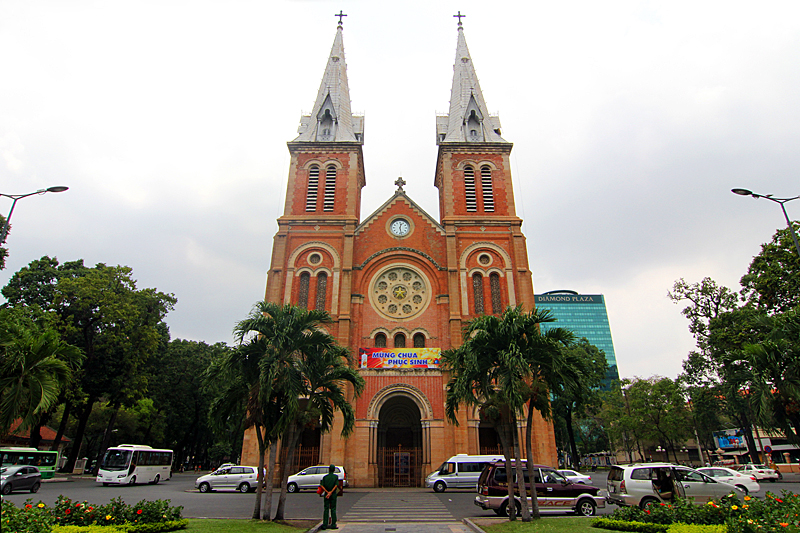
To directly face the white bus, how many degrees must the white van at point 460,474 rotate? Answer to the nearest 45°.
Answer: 0° — it already faces it

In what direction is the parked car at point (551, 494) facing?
to the viewer's right

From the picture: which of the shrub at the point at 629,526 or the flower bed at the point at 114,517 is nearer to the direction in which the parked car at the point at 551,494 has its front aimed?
the shrub

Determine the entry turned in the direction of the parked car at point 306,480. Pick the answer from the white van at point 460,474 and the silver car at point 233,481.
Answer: the white van

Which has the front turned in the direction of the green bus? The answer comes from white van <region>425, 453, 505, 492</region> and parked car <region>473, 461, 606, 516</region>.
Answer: the white van

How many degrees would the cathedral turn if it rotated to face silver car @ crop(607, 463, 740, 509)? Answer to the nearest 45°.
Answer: approximately 45° to its left

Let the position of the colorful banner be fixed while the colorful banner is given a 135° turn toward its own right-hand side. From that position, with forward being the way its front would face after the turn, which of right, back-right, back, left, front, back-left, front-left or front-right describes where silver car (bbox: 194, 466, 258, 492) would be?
front-left

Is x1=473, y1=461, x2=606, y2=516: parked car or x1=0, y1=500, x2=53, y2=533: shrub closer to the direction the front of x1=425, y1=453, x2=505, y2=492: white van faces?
the shrub

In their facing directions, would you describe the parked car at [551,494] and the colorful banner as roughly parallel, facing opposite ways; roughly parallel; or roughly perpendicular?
roughly perpendicular

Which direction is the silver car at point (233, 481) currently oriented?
to the viewer's left

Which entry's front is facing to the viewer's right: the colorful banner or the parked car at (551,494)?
the parked car

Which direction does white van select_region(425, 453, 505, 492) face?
to the viewer's left
